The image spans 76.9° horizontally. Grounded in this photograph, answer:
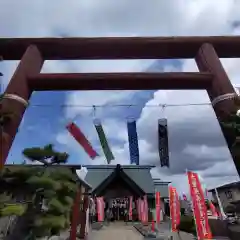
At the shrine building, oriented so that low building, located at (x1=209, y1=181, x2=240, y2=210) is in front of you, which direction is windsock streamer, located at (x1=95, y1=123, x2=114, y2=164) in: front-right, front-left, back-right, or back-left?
back-right

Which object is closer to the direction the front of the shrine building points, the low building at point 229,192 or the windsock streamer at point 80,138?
the windsock streamer

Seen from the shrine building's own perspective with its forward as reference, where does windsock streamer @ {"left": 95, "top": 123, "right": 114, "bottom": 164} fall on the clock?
The windsock streamer is roughly at 12 o'clock from the shrine building.

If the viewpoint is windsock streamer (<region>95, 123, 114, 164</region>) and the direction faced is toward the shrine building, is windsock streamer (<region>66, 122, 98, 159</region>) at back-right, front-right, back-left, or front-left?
back-left

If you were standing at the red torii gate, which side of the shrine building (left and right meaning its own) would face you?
front

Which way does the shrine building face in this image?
toward the camera

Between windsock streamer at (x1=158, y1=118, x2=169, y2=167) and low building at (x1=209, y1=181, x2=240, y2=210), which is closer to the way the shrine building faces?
the windsock streamer

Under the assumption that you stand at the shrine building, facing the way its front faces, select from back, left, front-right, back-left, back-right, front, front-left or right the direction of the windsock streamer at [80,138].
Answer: front
